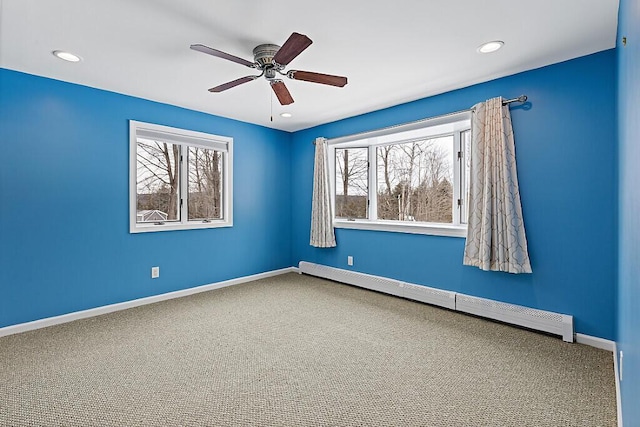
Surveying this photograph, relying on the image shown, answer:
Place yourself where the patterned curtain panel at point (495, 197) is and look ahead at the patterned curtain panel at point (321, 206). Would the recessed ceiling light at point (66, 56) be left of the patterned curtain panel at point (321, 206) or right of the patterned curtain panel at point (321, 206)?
left

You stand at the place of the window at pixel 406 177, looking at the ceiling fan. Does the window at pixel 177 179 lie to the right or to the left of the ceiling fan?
right

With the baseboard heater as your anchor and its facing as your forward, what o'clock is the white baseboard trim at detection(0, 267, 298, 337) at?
The white baseboard trim is roughly at 1 o'clock from the baseboard heater.

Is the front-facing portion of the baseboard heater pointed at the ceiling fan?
yes

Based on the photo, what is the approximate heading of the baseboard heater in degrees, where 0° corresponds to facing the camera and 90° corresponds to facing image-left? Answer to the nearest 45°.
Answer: approximately 45°

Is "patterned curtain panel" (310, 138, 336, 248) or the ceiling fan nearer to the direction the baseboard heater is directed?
the ceiling fan

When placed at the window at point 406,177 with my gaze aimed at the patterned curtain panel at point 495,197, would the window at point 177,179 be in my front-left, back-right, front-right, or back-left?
back-right

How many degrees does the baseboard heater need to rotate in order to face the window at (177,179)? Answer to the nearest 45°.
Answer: approximately 45° to its right

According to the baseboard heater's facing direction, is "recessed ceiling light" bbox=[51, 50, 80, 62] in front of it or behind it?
in front

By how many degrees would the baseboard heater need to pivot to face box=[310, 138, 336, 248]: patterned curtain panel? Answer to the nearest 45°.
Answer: approximately 90° to its right
